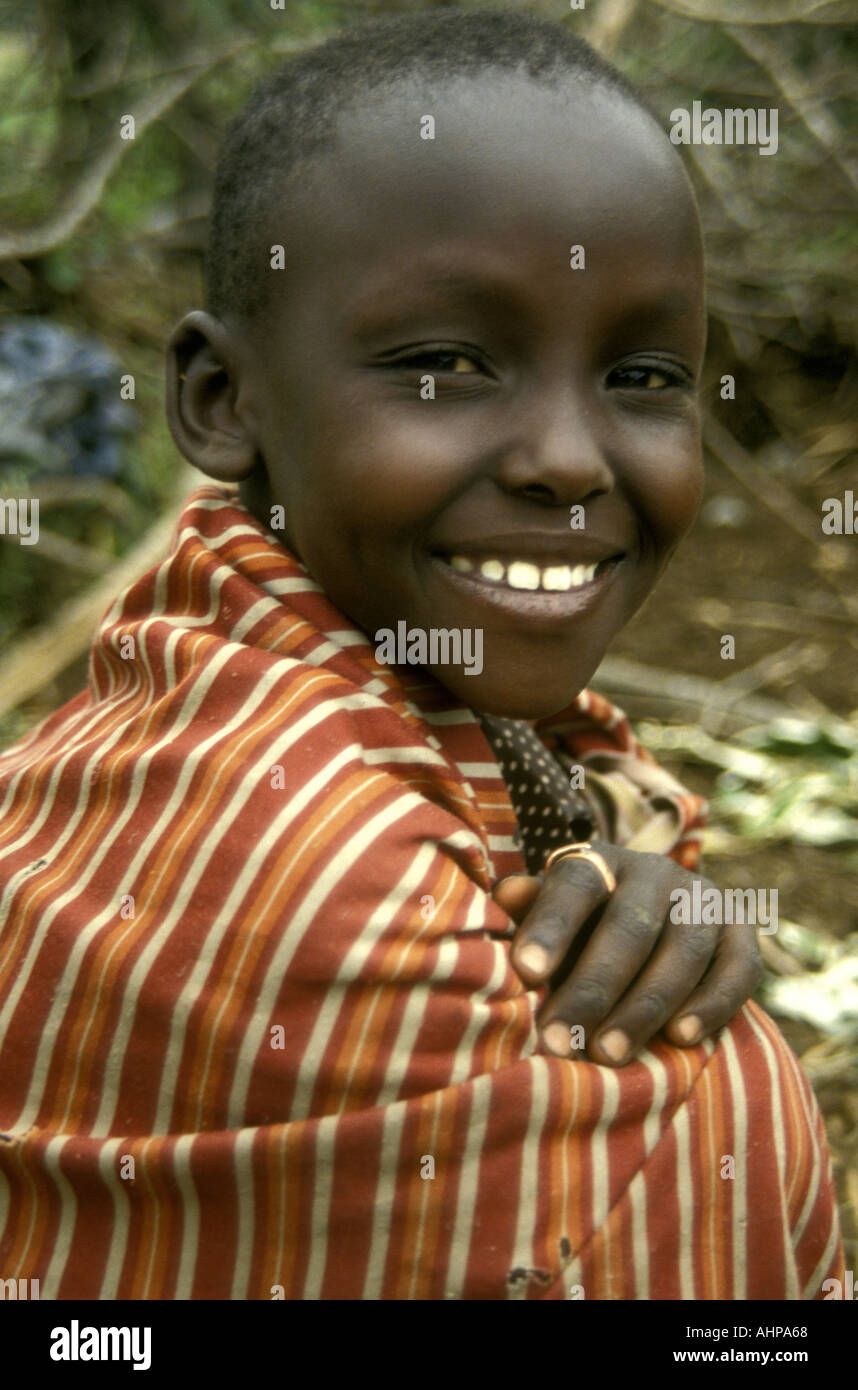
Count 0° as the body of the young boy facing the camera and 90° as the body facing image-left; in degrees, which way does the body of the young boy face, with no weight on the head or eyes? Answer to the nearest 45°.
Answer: approximately 315°
